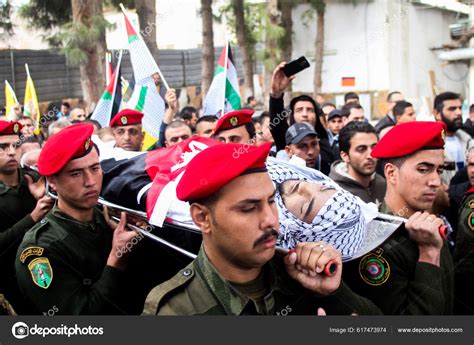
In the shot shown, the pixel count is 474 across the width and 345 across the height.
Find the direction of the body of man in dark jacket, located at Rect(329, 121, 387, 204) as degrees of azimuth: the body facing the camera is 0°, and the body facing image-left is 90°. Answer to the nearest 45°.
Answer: approximately 315°

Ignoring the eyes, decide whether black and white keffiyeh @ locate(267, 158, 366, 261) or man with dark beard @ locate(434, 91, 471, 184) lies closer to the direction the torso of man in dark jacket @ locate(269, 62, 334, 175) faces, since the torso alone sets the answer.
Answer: the black and white keffiyeh

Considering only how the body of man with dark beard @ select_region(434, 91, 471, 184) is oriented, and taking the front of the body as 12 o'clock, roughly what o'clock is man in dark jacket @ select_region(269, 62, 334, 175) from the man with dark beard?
The man in dark jacket is roughly at 3 o'clock from the man with dark beard.

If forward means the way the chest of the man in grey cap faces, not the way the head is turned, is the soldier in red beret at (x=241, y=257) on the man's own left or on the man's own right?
on the man's own right

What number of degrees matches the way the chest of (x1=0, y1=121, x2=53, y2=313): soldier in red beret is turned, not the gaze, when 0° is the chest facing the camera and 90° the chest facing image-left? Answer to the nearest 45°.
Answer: approximately 315°

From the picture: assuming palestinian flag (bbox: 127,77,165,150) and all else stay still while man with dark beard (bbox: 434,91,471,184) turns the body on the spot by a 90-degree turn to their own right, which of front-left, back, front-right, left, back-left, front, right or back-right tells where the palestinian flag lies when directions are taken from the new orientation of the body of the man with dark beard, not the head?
front-right

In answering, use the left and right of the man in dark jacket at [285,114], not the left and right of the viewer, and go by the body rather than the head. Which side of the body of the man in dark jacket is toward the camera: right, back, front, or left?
front

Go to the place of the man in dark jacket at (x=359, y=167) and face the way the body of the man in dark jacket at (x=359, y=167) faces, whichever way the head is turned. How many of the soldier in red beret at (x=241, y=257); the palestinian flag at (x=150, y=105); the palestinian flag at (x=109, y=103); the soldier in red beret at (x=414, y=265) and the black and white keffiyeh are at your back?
2

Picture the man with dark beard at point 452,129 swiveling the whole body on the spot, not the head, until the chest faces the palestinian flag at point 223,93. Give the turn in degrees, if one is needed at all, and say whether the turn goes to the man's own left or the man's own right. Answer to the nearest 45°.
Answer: approximately 135° to the man's own right

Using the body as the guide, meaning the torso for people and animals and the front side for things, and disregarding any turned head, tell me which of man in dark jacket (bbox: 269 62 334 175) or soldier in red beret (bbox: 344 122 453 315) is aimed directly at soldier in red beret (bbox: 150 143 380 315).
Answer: the man in dark jacket

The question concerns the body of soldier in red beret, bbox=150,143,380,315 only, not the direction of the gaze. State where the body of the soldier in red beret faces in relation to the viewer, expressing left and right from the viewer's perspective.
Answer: facing the viewer and to the right of the viewer

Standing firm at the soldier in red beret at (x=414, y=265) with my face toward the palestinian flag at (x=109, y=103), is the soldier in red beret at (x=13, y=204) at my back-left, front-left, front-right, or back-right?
front-left
